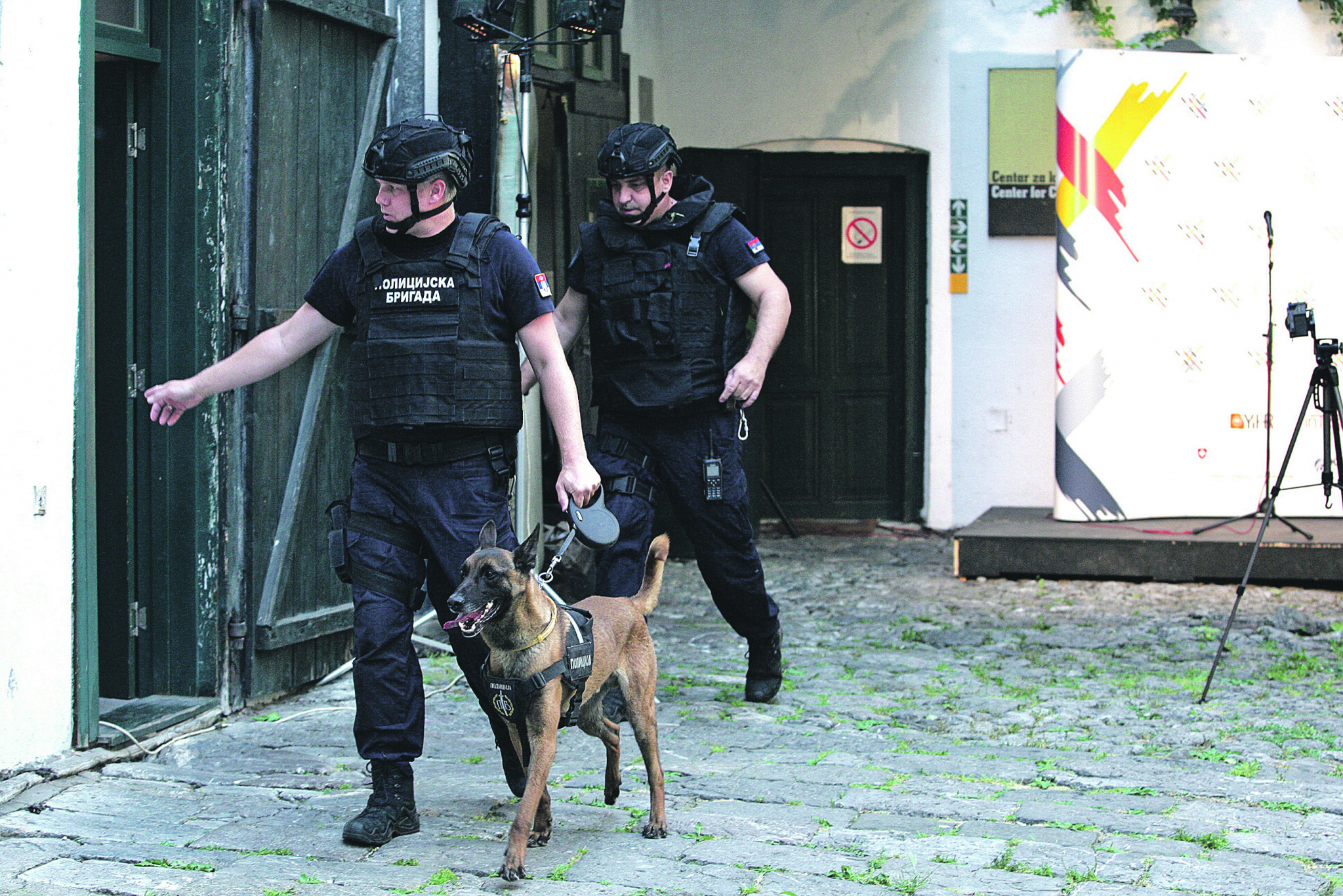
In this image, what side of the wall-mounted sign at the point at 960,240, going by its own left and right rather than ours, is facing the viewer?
front

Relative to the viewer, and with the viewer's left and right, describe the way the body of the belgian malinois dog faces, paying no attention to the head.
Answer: facing the viewer and to the left of the viewer

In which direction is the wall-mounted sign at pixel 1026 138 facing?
toward the camera

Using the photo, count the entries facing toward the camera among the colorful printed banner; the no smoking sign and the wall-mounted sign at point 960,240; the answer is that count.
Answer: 3

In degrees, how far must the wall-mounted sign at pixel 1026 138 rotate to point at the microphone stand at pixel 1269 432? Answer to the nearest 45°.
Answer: approximately 45° to its left

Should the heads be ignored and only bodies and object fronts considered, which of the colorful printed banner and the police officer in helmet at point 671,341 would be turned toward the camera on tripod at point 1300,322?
the colorful printed banner

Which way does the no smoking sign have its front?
toward the camera

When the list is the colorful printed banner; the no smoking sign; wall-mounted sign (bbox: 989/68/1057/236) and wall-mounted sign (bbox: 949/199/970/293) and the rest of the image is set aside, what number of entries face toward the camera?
4

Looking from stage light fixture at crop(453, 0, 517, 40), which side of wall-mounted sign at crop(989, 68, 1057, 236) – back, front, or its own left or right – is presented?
front

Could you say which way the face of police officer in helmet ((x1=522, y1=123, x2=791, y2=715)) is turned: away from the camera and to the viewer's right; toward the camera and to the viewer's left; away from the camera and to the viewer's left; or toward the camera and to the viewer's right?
toward the camera and to the viewer's left

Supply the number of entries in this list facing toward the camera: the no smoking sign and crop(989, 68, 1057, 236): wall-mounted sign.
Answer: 2

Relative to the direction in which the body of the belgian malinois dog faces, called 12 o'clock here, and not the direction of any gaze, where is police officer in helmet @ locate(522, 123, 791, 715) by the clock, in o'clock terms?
The police officer in helmet is roughly at 5 o'clock from the belgian malinois dog.
